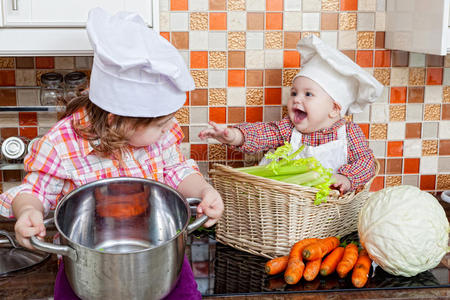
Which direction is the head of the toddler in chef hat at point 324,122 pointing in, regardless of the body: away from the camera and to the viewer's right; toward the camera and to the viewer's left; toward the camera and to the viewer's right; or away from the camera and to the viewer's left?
toward the camera and to the viewer's left

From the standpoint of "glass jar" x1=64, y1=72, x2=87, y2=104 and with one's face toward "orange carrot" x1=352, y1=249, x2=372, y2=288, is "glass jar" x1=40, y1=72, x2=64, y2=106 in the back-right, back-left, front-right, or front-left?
back-right

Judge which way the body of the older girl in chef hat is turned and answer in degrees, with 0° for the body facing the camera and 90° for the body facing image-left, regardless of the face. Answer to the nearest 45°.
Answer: approximately 0°

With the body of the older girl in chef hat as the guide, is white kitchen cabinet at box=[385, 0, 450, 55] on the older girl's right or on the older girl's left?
on the older girl's left

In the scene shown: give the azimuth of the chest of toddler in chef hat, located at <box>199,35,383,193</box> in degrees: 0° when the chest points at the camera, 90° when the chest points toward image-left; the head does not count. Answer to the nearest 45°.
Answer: approximately 45°

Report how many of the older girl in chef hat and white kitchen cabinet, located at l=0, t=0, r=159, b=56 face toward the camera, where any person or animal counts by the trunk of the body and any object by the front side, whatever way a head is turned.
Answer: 2

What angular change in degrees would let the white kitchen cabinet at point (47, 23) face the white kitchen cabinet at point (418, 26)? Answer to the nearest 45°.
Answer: approximately 90° to its left
